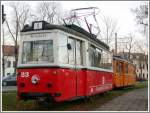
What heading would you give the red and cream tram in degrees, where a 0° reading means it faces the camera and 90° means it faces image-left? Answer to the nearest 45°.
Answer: approximately 45°
